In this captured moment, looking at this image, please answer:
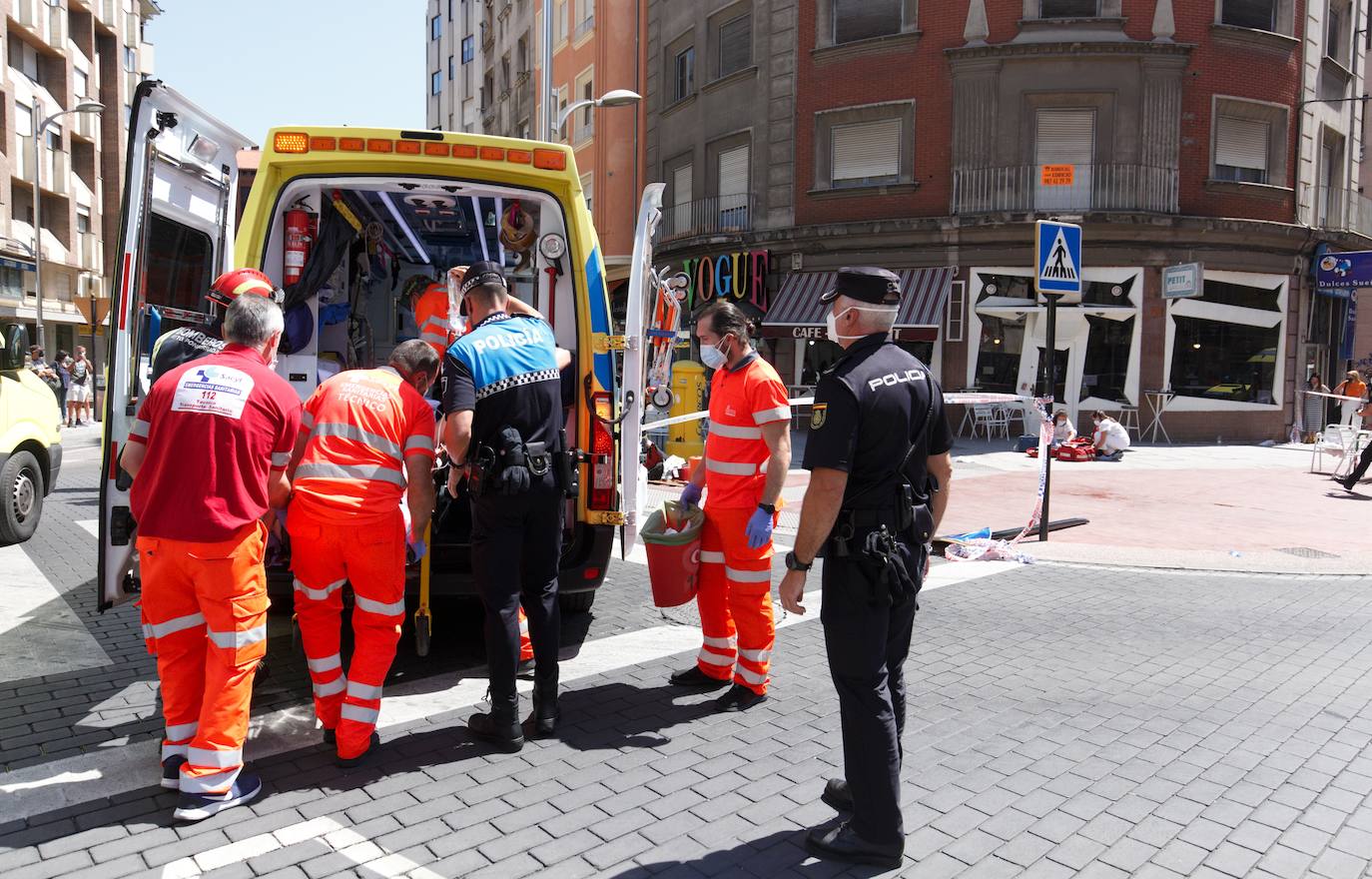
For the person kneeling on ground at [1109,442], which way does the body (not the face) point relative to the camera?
to the viewer's left

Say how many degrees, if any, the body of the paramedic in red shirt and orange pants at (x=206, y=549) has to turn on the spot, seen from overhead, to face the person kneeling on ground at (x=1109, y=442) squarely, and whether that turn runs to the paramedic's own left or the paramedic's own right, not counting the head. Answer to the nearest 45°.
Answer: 0° — they already face them

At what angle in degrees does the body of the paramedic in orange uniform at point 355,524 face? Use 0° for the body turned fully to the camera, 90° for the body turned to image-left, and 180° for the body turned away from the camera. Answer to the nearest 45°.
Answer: approximately 225°

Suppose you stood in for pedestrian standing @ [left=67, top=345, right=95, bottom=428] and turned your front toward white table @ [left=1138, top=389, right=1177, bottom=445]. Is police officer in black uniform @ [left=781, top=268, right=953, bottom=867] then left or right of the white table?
right

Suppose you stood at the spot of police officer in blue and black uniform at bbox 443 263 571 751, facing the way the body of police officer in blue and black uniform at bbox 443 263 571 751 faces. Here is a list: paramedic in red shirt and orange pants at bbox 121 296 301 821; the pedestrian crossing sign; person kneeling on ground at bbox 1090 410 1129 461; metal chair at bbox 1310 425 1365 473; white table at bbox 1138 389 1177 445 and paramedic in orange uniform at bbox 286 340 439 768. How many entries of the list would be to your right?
4

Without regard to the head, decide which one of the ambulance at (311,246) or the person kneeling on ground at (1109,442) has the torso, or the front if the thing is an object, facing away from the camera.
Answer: the ambulance

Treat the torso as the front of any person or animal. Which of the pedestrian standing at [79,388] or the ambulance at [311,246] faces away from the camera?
the ambulance

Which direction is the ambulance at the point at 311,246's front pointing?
away from the camera

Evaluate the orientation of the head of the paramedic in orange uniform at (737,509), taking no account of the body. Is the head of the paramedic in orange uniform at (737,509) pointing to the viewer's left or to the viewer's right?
to the viewer's left

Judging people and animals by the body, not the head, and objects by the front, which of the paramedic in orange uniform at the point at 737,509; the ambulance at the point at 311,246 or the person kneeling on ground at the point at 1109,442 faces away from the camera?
the ambulance

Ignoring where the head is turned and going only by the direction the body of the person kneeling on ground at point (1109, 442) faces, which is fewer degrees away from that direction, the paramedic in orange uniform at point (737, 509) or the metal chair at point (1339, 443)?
the paramedic in orange uniform

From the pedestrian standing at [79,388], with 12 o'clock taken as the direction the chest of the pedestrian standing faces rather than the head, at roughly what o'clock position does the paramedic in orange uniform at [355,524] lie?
The paramedic in orange uniform is roughly at 12 o'clock from the pedestrian standing.

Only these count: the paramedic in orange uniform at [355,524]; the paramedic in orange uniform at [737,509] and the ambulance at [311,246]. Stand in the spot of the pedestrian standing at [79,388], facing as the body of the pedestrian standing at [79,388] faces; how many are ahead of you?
3

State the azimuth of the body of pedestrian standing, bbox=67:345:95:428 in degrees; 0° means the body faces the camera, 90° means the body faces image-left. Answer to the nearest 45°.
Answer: approximately 0°

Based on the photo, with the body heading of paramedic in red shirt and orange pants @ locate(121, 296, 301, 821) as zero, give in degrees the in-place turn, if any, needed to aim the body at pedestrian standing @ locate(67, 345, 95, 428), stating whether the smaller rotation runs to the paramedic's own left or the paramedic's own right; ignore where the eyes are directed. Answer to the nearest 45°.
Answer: approximately 45° to the paramedic's own left
